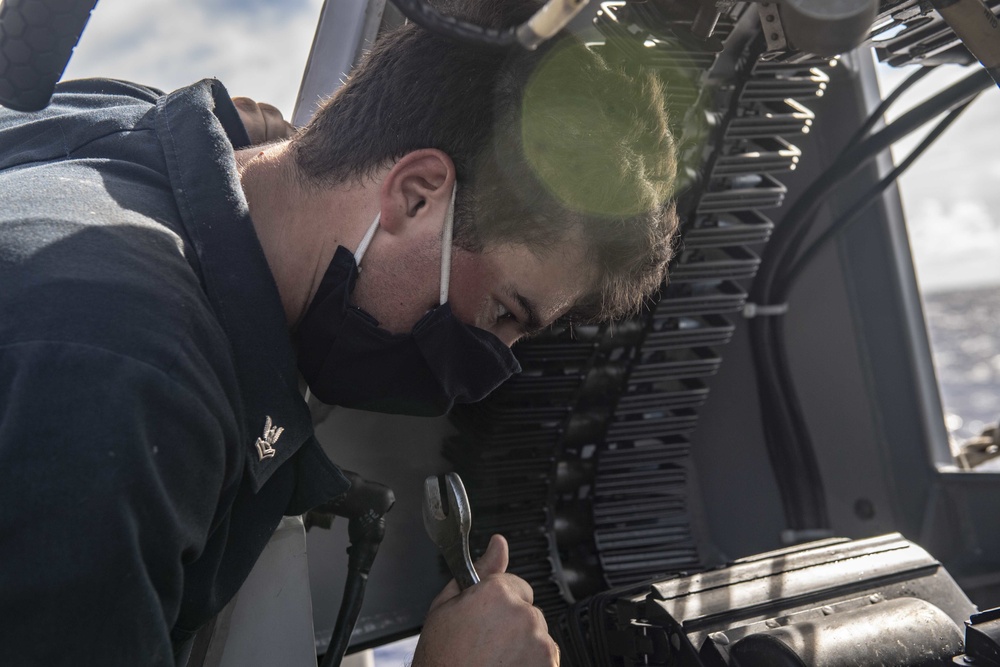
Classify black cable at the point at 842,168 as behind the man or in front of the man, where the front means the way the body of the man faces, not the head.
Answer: in front

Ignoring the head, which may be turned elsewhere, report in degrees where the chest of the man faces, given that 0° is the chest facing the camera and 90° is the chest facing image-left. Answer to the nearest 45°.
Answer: approximately 270°

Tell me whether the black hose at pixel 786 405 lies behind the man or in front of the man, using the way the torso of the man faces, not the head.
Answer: in front

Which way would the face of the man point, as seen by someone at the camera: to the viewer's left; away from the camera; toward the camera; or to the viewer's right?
to the viewer's right
